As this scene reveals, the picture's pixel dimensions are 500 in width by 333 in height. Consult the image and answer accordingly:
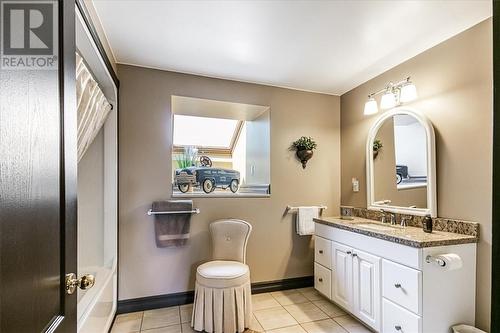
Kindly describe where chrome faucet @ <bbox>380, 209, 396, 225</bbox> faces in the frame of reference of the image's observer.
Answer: facing the viewer and to the left of the viewer

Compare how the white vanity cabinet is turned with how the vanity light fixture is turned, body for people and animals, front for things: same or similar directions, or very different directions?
same or similar directions

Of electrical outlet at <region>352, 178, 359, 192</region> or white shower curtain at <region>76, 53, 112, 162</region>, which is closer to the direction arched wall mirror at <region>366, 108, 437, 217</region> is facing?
the white shower curtain

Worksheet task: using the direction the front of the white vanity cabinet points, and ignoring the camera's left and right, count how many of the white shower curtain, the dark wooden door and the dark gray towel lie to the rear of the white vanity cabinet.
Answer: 0

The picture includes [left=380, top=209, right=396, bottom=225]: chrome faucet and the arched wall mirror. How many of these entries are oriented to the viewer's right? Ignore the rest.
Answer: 0

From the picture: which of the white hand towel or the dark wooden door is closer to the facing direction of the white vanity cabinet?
the dark wooden door

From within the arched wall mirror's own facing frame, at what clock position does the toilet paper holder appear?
The toilet paper holder is roughly at 10 o'clock from the arched wall mirror.

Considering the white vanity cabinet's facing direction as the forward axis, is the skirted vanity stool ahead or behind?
ahead

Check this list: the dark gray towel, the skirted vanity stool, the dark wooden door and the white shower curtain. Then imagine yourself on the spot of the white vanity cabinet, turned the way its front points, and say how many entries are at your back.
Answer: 0

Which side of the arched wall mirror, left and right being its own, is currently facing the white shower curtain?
front

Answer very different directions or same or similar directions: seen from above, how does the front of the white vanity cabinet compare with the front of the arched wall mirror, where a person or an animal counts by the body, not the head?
same or similar directions

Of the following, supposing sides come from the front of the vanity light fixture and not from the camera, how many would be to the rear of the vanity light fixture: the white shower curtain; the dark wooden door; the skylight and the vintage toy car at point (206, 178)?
0
